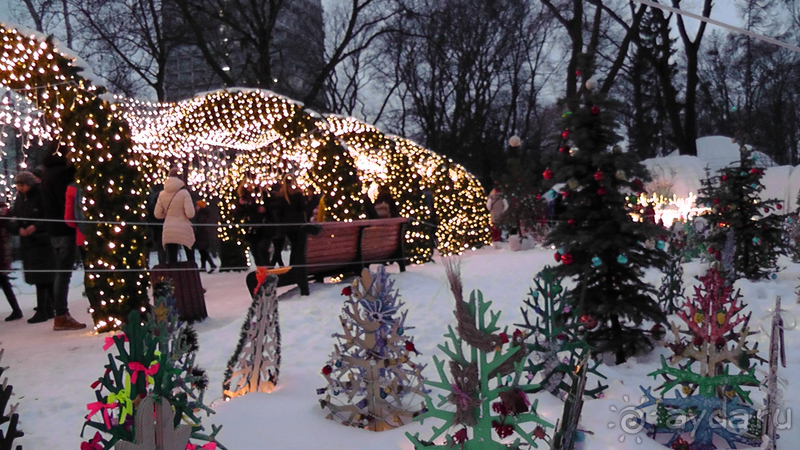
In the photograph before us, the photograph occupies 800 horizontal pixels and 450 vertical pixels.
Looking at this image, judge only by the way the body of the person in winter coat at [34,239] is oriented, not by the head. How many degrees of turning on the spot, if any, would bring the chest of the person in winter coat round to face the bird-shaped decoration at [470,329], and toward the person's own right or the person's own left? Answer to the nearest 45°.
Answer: approximately 45° to the person's own left

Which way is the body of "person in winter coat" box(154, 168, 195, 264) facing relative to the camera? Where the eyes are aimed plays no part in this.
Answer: away from the camera

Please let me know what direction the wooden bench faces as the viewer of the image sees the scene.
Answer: facing away from the viewer and to the left of the viewer

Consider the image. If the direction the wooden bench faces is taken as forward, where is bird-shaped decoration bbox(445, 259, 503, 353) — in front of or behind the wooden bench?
behind

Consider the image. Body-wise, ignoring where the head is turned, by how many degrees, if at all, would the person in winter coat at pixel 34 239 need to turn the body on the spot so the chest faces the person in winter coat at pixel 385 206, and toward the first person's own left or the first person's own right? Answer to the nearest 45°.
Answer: approximately 135° to the first person's own left
